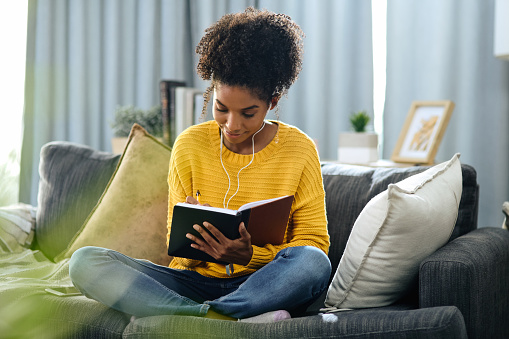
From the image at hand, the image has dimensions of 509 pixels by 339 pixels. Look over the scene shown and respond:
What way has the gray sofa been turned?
toward the camera

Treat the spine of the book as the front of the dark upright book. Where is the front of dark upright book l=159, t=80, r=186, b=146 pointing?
toward the camera

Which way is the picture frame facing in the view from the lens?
facing the viewer and to the left of the viewer

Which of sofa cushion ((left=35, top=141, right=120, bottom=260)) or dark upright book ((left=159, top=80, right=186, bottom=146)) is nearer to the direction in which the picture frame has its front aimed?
the sofa cushion

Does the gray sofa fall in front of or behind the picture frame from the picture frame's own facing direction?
in front

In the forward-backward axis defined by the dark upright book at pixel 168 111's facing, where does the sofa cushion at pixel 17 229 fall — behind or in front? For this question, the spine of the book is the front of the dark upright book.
in front

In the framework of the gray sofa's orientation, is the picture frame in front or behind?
behind
